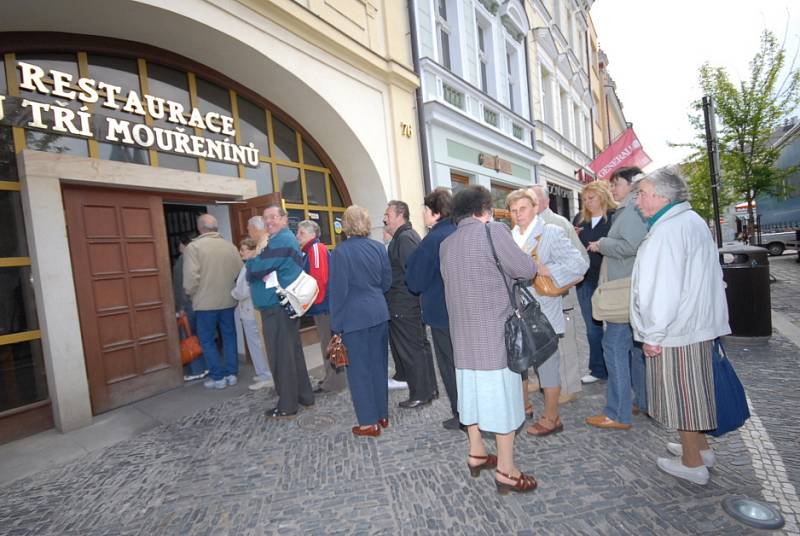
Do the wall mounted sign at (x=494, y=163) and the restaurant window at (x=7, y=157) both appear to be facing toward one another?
no

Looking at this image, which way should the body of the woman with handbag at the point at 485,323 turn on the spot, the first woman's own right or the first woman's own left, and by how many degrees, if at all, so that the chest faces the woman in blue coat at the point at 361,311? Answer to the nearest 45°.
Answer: approximately 90° to the first woman's own left

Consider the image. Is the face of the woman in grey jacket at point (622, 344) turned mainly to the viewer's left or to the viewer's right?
to the viewer's left

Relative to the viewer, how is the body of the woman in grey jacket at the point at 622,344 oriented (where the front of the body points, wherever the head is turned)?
to the viewer's left

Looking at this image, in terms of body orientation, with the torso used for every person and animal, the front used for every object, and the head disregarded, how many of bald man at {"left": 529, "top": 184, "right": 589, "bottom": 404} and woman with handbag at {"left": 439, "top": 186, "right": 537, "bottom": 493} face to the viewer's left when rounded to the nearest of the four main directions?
1

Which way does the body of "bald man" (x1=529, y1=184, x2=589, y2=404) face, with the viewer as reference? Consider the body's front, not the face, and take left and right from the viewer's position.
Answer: facing to the left of the viewer

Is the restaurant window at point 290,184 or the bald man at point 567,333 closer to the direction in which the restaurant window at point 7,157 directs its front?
the bald man

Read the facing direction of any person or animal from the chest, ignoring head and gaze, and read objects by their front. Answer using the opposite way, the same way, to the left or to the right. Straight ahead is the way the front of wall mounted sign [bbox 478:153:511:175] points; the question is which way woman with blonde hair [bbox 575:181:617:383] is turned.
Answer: to the right

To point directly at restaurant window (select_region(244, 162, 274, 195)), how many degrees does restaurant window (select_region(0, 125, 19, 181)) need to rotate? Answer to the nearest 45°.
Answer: approximately 45° to its left

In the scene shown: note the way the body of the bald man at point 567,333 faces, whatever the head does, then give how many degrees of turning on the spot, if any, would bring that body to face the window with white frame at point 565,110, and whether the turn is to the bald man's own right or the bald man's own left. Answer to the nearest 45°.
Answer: approximately 90° to the bald man's own right

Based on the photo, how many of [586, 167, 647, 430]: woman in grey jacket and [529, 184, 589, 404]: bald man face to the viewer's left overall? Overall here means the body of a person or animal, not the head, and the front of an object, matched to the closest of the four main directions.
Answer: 2

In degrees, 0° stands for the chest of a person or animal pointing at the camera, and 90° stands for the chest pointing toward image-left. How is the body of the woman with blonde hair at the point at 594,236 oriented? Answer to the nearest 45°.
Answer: approximately 45°

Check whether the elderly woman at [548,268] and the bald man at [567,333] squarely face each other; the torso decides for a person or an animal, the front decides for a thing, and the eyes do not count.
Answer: no

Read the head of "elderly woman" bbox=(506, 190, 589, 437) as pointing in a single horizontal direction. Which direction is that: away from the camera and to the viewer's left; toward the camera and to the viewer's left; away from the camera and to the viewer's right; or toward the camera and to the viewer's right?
toward the camera and to the viewer's left

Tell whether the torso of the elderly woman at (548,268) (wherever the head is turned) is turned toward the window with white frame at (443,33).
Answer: no

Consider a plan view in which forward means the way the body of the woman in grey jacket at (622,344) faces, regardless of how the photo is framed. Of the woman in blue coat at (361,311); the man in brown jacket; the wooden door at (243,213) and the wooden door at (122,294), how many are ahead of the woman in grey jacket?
4

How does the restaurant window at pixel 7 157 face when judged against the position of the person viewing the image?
facing the viewer and to the right of the viewer

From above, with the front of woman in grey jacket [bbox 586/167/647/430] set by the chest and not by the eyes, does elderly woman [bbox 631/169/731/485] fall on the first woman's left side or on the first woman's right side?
on the first woman's left side
